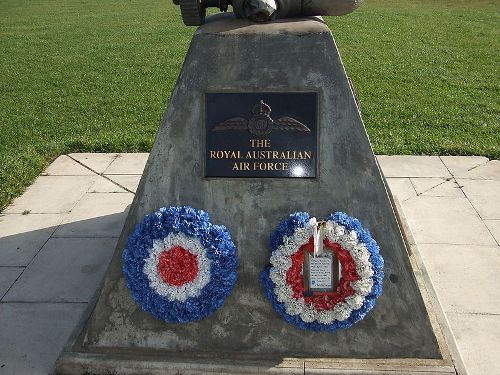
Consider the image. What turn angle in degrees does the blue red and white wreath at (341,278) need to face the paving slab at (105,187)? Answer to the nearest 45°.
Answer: approximately 135° to its right

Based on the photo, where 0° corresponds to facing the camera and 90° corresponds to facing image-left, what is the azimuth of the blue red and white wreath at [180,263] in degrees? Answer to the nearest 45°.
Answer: approximately 0°

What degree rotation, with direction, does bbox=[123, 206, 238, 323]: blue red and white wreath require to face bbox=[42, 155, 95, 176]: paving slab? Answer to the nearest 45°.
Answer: approximately 180°

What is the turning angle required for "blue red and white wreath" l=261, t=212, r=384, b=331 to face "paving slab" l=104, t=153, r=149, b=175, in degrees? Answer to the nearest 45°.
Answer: approximately 135° to its right

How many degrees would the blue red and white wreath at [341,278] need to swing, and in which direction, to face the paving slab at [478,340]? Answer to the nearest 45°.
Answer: approximately 90° to its left

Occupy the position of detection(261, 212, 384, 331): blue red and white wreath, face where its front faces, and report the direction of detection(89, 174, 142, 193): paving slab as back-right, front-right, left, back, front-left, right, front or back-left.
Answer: back-right

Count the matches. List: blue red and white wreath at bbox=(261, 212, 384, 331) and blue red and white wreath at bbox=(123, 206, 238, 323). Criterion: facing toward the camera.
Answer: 2

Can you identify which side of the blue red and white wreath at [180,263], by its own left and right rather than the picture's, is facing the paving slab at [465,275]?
left
